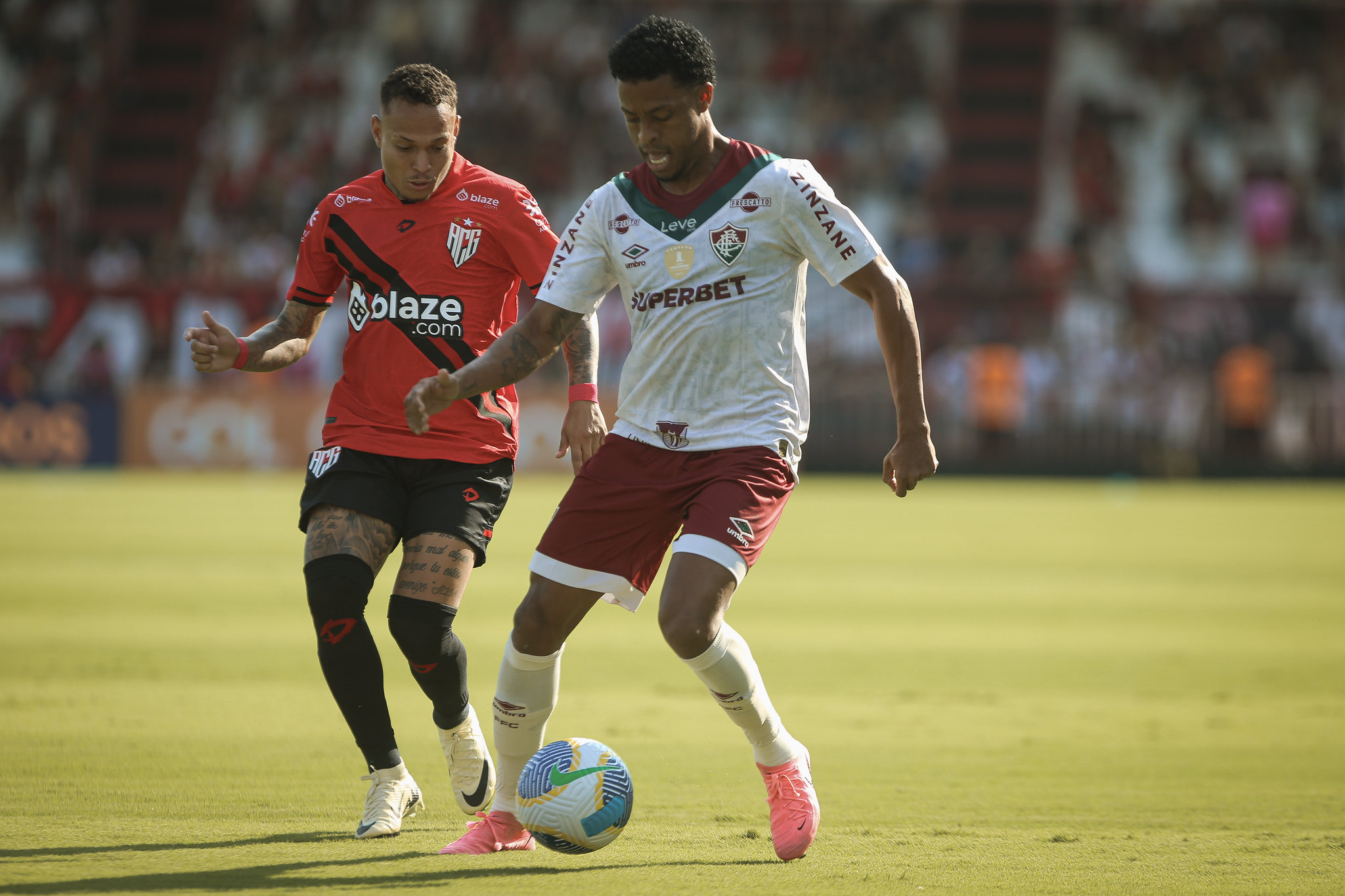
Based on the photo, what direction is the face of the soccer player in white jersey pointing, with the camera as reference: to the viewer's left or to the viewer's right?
to the viewer's left

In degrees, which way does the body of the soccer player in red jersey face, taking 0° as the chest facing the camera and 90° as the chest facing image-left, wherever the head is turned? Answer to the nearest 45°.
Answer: approximately 0°
